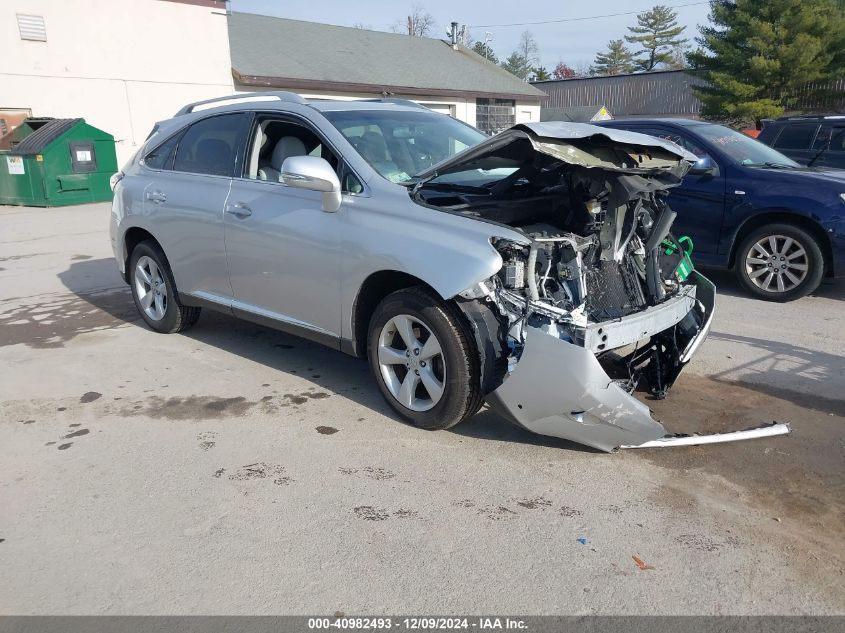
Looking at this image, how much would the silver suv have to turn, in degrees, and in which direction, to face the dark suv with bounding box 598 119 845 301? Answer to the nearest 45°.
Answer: approximately 90° to its left

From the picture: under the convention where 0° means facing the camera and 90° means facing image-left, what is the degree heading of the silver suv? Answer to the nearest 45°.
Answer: approximately 315°

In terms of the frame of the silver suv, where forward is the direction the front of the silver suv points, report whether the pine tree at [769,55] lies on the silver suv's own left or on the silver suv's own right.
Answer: on the silver suv's own left

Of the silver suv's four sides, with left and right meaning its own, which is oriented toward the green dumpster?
back

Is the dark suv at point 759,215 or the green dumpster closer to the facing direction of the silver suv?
the dark suv

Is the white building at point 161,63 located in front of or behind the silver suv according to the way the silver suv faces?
behind

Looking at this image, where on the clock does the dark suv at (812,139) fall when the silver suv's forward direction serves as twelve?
The dark suv is roughly at 9 o'clock from the silver suv.
